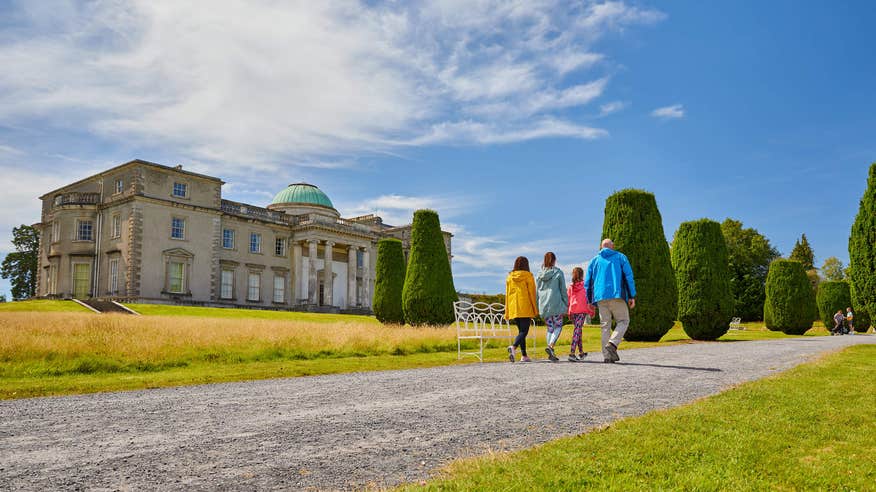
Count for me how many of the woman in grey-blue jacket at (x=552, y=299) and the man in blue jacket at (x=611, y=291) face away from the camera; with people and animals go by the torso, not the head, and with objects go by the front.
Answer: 2

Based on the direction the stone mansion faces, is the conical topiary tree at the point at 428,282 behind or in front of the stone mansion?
in front

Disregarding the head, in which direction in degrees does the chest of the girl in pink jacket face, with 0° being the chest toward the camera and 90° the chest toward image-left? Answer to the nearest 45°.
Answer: approximately 225°

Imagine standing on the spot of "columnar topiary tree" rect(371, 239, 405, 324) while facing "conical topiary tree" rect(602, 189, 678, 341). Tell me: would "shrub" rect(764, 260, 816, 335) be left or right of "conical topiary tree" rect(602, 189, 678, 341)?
left

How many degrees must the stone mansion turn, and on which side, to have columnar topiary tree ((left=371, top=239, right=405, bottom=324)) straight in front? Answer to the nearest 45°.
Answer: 0° — it already faces it

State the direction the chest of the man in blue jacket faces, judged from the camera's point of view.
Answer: away from the camera

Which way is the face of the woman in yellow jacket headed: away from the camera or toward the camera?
away from the camera

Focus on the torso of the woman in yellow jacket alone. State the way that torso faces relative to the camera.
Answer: away from the camera

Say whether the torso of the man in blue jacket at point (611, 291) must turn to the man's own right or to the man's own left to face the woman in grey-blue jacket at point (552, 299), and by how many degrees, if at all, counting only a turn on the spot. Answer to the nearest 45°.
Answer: approximately 90° to the man's own left

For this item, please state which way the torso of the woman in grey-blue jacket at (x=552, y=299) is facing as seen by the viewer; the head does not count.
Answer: away from the camera

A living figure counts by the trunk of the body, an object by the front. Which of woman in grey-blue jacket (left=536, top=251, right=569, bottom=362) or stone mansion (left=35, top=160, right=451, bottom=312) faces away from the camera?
the woman in grey-blue jacket

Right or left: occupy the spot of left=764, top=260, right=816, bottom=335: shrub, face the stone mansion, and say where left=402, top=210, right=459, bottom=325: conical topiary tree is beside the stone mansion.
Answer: left

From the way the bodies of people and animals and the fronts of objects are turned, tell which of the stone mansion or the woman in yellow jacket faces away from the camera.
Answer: the woman in yellow jacket

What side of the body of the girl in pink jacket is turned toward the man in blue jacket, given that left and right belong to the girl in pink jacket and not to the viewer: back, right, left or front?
right

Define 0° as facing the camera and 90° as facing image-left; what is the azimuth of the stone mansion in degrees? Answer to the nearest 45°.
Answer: approximately 315°

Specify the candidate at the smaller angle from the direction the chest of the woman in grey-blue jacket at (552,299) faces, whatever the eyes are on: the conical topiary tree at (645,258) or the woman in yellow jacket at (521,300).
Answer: the conical topiary tree

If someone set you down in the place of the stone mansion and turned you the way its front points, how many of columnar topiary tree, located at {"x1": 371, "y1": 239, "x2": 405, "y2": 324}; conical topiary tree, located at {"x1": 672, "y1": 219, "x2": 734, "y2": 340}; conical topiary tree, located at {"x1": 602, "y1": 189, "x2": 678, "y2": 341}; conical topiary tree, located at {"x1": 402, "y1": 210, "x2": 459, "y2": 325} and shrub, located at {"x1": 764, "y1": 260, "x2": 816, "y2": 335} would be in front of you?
5
